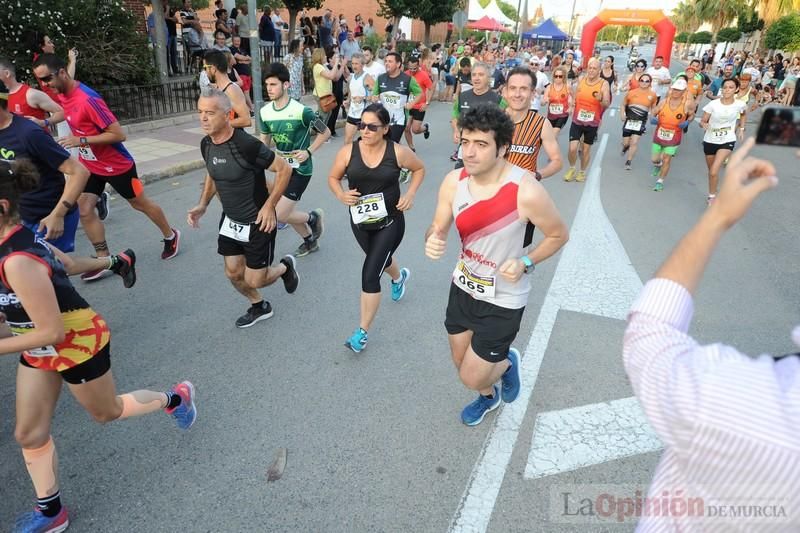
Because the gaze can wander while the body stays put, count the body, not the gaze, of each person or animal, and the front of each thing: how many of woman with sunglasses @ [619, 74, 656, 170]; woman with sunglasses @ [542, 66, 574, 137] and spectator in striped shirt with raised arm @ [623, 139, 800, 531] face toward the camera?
2

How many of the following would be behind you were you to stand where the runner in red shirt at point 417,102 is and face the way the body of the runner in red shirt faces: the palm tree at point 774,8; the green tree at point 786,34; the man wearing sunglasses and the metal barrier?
2

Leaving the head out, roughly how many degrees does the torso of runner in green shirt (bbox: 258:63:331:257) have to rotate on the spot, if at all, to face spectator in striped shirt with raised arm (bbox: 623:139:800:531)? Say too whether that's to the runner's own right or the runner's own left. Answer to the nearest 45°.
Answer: approximately 45° to the runner's own left

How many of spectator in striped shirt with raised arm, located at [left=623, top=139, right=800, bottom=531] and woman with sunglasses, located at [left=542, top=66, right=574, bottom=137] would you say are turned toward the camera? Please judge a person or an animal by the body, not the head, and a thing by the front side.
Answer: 1

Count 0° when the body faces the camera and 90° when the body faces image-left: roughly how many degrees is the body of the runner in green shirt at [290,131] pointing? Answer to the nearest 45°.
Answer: approximately 45°

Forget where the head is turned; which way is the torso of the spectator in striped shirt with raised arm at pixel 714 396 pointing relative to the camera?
away from the camera

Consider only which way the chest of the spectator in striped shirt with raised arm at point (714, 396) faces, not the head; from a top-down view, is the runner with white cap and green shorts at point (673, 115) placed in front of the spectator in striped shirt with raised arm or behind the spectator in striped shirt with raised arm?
in front

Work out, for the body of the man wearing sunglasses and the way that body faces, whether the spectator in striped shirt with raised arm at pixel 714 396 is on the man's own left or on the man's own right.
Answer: on the man's own left

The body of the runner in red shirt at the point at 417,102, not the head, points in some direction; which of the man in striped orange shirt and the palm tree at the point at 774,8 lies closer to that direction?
the man in striped orange shirt

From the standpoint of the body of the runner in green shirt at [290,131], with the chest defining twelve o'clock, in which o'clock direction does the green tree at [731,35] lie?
The green tree is roughly at 6 o'clock from the runner in green shirt.

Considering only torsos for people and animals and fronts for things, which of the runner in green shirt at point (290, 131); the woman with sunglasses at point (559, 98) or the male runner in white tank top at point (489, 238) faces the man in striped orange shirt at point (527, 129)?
the woman with sunglasses

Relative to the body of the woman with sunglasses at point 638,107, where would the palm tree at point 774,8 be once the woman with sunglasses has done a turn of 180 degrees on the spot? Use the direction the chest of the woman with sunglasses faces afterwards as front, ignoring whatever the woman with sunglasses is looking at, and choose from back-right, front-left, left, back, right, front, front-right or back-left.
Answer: front

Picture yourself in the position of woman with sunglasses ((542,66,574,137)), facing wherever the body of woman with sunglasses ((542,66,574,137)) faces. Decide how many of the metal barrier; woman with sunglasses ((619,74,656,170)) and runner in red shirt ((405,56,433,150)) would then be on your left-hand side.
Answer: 1

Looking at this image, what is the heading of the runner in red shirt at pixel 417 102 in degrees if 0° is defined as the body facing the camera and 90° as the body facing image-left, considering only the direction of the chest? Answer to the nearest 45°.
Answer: approximately 45°

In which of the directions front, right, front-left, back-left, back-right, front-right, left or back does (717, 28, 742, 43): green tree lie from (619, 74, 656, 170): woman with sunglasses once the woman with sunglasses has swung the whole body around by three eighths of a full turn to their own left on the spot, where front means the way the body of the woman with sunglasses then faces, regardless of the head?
front-left
